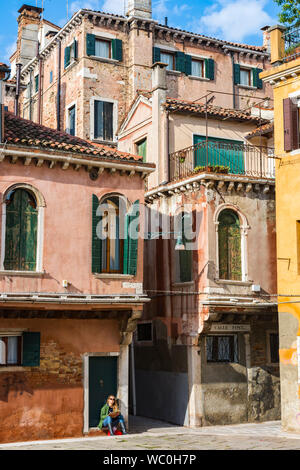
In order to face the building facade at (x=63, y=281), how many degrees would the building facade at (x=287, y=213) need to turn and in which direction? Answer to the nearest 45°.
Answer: approximately 45° to its right

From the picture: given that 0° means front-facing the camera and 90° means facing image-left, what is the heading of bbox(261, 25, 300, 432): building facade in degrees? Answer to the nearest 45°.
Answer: approximately 45°
